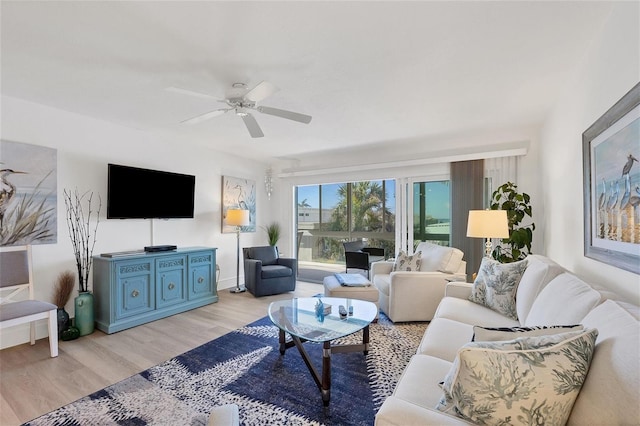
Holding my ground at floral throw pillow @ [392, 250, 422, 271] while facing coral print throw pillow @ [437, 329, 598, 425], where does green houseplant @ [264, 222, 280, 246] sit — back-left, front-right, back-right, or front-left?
back-right

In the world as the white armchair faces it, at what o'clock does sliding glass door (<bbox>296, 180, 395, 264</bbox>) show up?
The sliding glass door is roughly at 2 o'clock from the white armchair.

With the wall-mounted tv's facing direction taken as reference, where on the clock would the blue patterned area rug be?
The blue patterned area rug is roughly at 1 o'clock from the wall-mounted tv.

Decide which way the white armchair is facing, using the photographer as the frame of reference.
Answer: facing to the left of the viewer

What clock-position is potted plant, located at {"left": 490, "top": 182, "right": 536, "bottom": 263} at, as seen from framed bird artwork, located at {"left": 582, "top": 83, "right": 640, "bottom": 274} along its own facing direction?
The potted plant is roughly at 2 o'clock from the framed bird artwork.

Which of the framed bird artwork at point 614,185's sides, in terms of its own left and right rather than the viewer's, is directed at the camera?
left

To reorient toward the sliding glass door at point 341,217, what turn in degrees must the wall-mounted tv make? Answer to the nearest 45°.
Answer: approximately 45° to its left

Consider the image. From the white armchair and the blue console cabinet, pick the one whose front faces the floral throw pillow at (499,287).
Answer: the blue console cabinet
